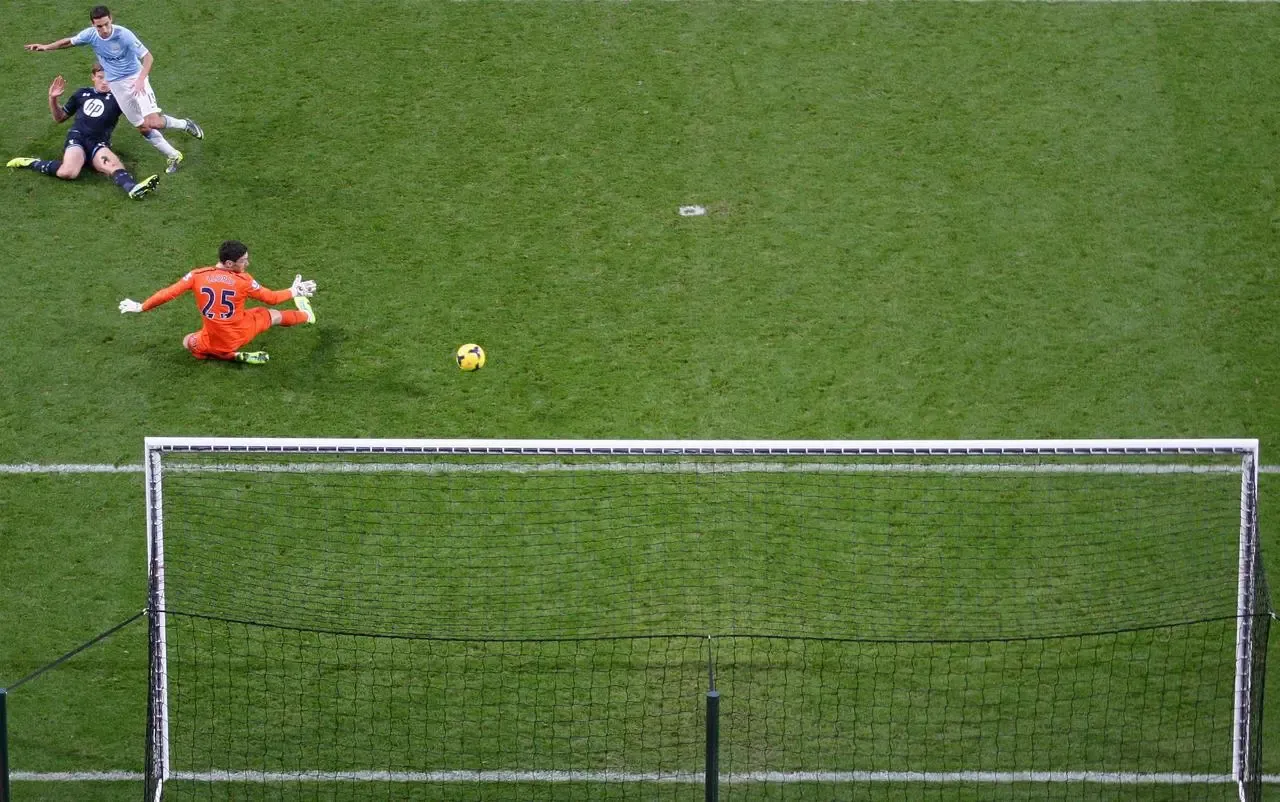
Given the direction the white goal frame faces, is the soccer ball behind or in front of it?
in front

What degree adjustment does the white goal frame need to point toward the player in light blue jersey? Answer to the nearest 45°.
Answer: approximately 45° to its left

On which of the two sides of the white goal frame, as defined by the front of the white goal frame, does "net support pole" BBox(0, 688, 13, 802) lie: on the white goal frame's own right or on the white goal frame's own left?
on the white goal frame's own left

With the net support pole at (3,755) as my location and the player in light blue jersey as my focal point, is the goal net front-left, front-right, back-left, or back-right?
front-right

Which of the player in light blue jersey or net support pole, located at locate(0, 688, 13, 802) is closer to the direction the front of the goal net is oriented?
the player in light blue jersey

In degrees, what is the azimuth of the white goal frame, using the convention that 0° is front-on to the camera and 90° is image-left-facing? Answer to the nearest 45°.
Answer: approximately 180°

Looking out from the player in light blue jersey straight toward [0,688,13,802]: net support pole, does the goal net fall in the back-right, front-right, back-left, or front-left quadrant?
front-left

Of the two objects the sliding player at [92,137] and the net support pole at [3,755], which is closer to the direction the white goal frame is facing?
the sliding player

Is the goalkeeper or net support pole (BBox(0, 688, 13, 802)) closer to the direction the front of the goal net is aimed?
the goalkeeper

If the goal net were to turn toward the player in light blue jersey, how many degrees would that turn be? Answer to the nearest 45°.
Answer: approximately 45° to its left
